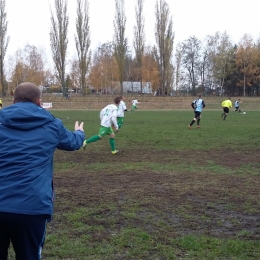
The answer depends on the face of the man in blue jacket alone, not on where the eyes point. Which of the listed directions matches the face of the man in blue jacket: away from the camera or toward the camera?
away from the camera

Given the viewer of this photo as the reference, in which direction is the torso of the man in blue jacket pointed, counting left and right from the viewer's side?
facing away from the viewer
